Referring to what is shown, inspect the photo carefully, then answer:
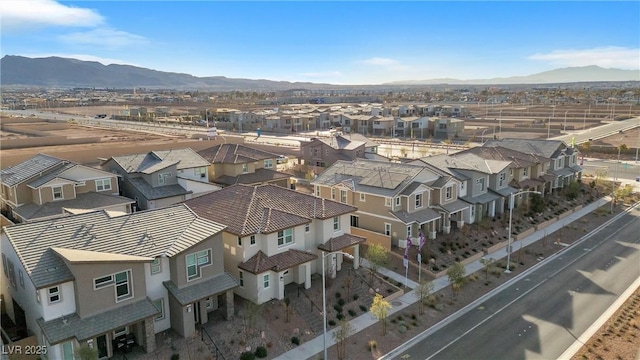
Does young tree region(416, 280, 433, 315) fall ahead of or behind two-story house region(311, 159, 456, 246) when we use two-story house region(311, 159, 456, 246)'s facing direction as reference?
ahead

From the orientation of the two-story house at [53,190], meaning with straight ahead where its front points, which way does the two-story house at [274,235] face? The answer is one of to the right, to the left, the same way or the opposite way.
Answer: the same way

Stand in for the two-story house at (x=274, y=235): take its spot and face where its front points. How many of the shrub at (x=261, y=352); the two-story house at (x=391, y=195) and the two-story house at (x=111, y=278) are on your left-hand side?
1

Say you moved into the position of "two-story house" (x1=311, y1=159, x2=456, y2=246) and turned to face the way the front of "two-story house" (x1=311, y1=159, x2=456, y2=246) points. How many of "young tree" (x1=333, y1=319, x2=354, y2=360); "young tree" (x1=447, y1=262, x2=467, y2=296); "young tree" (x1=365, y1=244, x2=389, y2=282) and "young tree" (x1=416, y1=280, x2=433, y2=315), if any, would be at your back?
0

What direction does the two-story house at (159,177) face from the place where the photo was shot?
facing the viewer and to the right of the viewer

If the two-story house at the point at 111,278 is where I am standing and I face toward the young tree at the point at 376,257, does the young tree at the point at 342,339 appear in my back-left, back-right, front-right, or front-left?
front-right

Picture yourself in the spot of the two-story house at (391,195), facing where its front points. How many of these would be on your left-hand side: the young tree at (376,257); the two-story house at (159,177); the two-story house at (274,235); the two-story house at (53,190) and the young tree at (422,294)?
0

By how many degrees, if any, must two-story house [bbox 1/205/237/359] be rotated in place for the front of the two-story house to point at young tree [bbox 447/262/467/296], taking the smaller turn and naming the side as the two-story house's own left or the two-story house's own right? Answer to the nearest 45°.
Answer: approximately 45° to the two-story house's own left

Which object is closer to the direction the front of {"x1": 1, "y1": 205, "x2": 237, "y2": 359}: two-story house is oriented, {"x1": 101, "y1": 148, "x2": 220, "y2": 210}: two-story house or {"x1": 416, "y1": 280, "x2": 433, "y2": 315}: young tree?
the young tree

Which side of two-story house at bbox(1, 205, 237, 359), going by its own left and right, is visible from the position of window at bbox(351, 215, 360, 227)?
left

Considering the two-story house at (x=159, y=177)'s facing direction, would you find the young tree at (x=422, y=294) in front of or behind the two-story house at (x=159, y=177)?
in front

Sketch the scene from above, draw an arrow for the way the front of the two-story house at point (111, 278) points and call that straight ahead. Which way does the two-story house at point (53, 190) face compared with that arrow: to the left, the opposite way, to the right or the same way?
the same way

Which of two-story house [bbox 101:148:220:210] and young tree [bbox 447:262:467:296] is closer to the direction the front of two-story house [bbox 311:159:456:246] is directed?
the young tree

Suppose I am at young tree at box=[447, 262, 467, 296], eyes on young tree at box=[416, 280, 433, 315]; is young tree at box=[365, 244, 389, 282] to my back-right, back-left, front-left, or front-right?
front-right

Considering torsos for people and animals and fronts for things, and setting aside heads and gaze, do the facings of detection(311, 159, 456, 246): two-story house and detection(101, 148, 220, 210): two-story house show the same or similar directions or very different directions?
same or similar directions
